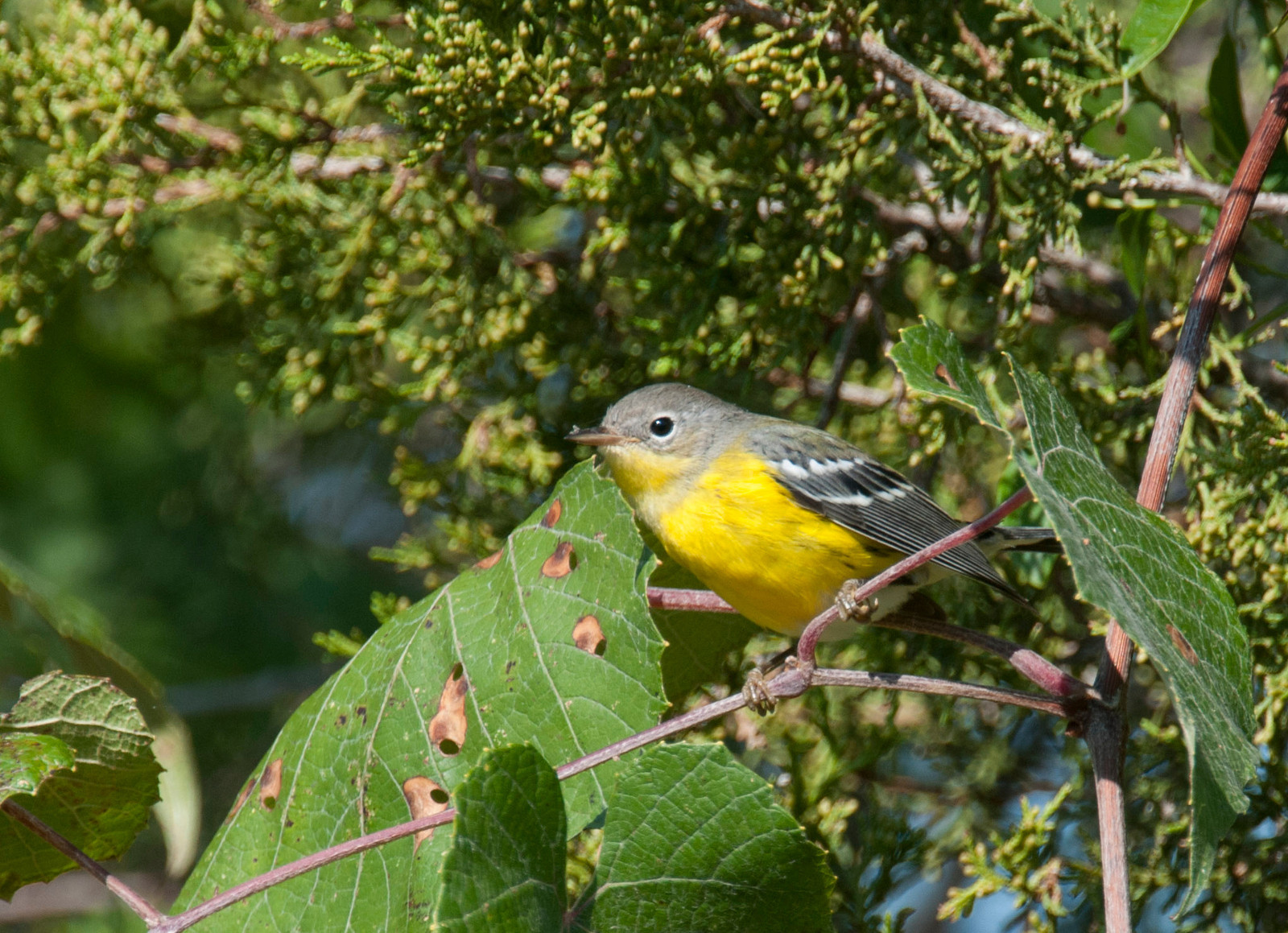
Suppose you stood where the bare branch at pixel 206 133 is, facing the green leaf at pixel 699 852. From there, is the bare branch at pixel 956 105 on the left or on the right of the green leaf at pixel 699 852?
left

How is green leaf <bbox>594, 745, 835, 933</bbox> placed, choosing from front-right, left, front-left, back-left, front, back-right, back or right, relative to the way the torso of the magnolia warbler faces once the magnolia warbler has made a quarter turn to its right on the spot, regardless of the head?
back

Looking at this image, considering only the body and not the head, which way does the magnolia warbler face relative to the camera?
to the viewer's left

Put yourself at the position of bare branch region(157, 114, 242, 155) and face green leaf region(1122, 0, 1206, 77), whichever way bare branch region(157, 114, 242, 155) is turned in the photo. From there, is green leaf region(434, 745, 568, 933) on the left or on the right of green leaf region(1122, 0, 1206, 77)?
right

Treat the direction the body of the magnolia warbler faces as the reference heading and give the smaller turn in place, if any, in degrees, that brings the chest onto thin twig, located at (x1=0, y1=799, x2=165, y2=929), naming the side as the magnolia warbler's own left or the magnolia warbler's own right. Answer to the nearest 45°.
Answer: approximately 45° to the magnolia warbler's own left

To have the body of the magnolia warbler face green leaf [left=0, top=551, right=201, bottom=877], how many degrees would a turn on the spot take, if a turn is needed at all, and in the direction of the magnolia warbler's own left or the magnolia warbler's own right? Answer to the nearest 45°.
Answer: approximately 45° to the magnolia warbler's own left

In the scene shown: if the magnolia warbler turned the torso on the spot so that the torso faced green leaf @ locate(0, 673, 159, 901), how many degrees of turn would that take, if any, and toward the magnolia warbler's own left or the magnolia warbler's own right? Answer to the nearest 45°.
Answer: approximately 45° to the magnolia warbler's own left
